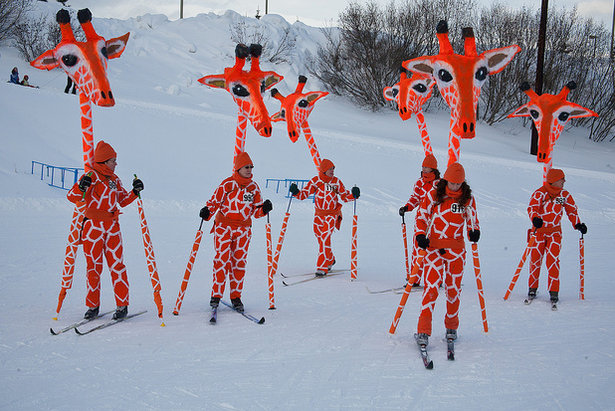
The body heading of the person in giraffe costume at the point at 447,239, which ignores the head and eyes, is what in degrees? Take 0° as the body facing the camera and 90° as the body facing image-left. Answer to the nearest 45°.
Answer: approximately 0°

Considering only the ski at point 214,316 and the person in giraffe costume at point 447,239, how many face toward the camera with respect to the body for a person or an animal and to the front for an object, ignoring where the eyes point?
2

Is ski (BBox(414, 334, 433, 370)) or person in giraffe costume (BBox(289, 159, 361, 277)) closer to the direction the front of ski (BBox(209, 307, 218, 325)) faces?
the ski

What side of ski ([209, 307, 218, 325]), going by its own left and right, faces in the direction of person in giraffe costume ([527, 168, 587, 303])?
left

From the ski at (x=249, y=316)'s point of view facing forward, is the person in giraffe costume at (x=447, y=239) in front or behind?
in front

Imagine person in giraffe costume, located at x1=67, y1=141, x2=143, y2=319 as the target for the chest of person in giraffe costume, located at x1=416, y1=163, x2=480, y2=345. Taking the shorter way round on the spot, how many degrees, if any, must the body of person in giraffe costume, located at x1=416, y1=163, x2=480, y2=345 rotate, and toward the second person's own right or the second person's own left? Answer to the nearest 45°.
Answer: approximately 90° to the second person's own right

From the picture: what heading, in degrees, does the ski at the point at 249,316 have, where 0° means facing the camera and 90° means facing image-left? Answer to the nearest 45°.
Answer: approximately 315°

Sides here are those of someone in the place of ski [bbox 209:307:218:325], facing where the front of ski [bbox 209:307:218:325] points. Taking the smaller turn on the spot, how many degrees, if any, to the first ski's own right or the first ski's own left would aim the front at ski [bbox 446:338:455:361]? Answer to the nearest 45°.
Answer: approximately 45° to the first ski's own left

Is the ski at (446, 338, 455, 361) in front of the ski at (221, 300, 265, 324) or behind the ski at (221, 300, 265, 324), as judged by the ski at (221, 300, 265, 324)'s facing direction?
in front

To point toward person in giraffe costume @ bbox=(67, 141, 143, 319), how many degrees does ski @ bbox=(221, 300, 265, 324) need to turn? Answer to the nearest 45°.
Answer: approximately 135° to its right
